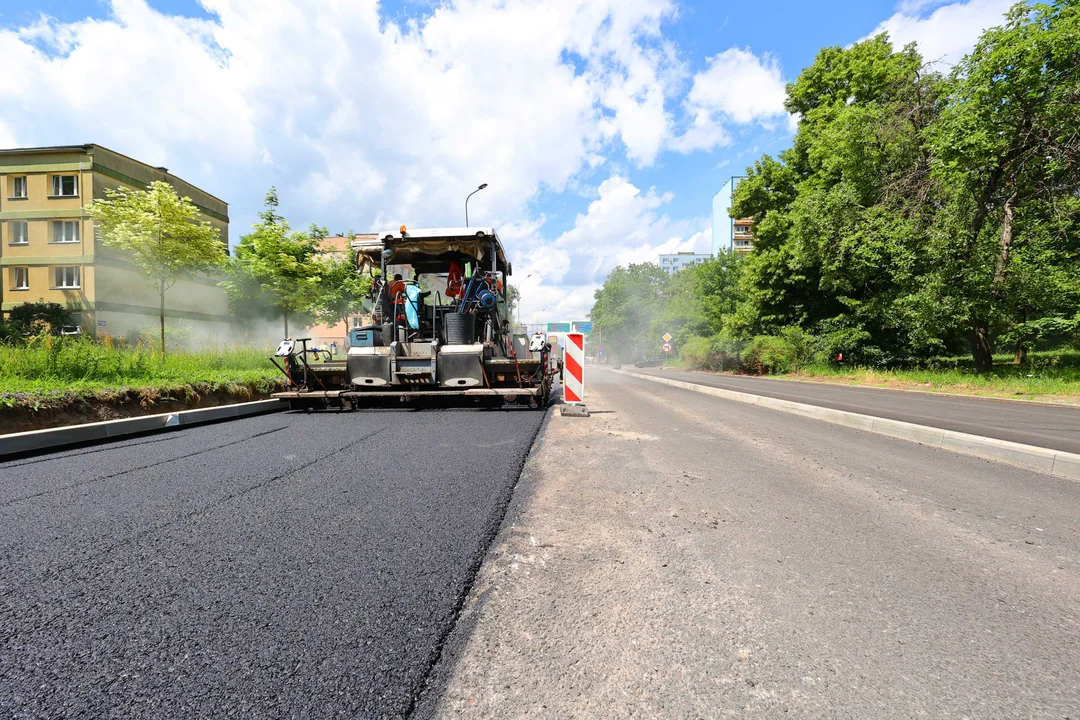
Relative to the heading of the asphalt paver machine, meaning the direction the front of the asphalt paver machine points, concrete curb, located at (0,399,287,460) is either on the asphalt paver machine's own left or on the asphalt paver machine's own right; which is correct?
on the asphalt paver machine's own left

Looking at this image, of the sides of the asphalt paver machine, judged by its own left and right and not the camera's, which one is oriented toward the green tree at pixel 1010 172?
right

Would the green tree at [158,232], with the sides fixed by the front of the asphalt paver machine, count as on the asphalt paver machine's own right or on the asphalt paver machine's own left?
on the asphalt paver machine's own left

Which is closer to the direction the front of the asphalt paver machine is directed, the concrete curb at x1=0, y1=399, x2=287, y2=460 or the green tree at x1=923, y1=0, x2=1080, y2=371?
the green tree

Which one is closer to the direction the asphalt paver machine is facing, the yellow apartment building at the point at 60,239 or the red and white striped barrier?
the yellow apartment building

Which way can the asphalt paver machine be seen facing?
away from the camera

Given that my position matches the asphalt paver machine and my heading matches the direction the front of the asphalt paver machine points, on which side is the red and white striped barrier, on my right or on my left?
on my right

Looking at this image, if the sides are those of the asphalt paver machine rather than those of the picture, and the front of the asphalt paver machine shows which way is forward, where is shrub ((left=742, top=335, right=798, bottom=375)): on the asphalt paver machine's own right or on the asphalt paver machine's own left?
on the asphalt paver machine's own right

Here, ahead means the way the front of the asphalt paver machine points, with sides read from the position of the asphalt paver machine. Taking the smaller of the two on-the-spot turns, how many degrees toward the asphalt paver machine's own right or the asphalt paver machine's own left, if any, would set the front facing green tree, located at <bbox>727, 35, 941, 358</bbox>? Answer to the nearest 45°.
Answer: approximately 45° to the asphalt paver machine's own right

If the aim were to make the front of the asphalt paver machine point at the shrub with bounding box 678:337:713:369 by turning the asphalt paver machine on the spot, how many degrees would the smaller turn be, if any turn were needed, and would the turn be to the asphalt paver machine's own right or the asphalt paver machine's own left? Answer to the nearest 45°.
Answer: approximately 45° to the asphalt paver machine's own right
